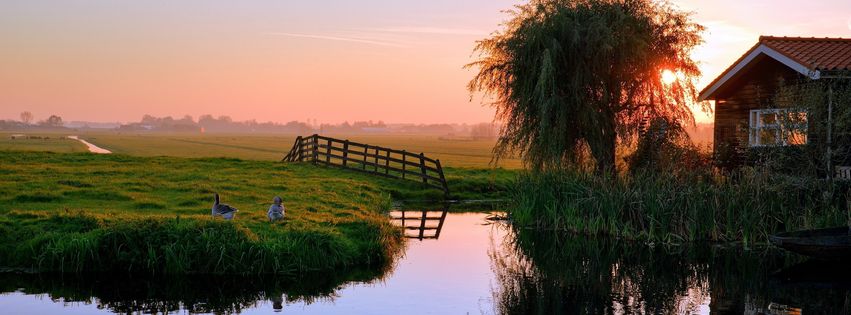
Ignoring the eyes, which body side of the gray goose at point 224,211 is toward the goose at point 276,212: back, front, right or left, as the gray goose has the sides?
back

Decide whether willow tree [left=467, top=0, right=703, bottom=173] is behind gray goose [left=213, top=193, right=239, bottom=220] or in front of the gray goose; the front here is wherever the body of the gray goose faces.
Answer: behind

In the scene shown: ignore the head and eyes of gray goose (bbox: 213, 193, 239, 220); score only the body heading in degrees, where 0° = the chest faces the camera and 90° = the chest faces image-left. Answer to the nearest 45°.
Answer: approximately 90°

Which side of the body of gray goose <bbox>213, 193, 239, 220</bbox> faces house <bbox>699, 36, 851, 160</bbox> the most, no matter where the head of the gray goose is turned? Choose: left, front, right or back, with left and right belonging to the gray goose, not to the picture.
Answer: back
